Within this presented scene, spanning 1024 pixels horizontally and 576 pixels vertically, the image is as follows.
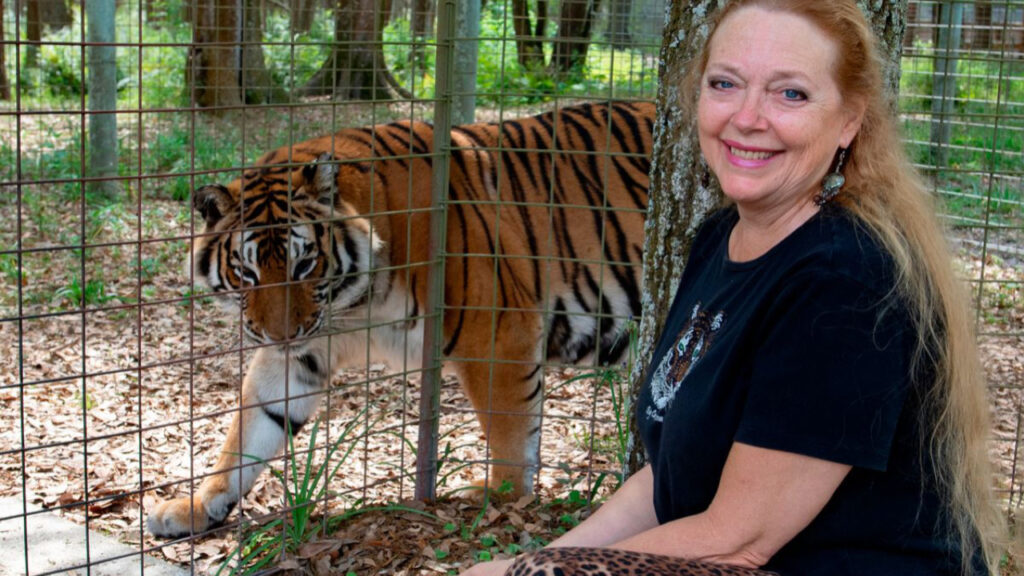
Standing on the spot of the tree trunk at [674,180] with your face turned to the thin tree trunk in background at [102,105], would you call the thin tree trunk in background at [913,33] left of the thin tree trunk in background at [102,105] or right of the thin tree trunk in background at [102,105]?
right

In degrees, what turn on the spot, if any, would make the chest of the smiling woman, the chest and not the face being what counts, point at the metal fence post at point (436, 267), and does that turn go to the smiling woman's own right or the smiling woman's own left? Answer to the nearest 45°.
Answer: approximately 90° to the smiling woman's own right

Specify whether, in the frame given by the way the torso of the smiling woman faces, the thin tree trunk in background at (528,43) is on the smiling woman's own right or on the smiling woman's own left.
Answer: on the smiling woman's own right

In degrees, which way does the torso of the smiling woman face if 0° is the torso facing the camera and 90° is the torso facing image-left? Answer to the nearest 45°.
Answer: approximately 45°

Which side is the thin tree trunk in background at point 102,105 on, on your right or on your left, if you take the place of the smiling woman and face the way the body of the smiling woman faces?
on your right

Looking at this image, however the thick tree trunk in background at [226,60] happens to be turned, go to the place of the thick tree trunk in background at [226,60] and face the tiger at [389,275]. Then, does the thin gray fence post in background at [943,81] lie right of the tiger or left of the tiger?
left

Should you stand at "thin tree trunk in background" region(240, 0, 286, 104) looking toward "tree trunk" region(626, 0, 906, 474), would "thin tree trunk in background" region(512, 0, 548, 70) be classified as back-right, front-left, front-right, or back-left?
back-left

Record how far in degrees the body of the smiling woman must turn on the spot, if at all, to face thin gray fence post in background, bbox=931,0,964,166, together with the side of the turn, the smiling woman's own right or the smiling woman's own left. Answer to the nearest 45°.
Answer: approximately 135° to the smiling woman's own right

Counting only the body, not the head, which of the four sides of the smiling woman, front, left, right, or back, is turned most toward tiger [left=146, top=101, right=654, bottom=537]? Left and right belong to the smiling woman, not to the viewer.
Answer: right

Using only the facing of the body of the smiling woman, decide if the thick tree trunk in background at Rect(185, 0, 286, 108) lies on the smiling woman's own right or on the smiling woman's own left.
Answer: on the smiling woman's own right
